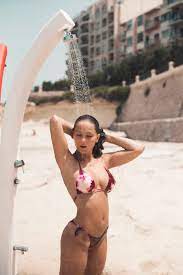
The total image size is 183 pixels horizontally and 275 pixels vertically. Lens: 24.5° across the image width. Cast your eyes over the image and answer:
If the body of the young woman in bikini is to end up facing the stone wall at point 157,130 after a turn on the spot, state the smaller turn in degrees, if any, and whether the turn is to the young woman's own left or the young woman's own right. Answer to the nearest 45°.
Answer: approximately 135° to the young woman's own left

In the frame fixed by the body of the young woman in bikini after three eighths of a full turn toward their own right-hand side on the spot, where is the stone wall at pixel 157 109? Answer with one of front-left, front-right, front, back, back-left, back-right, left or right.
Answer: right

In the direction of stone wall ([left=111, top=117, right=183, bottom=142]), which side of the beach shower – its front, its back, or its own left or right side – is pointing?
left

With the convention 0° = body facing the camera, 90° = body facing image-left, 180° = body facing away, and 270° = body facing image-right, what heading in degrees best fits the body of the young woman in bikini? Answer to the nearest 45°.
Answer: approximately 315°

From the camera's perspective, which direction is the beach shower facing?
to the viewer's right

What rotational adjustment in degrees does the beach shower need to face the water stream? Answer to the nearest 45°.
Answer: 0° — it already faces it
